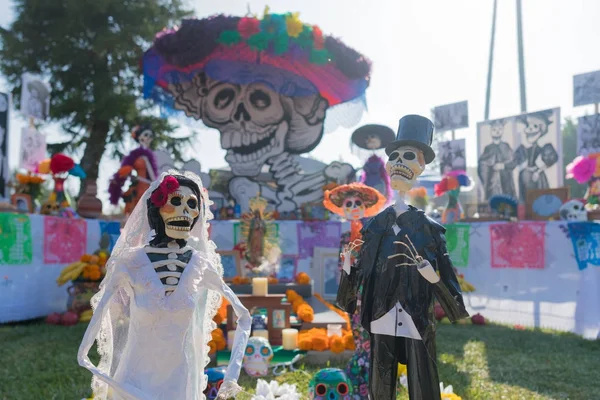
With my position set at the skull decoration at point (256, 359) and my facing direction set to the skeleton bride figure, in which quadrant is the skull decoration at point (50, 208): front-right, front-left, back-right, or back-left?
back-right

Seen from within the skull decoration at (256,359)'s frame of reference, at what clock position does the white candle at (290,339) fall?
The white candle is roughly at 7 o'clock from the skull decoration.

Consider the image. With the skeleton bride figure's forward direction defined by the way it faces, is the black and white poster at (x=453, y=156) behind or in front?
behind

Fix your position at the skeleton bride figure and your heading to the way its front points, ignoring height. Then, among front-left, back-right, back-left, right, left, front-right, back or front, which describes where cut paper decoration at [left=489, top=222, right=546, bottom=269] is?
back-left

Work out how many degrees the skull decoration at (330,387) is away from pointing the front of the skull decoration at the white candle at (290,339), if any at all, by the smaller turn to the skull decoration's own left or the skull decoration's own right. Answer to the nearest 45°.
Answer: approximately 180°

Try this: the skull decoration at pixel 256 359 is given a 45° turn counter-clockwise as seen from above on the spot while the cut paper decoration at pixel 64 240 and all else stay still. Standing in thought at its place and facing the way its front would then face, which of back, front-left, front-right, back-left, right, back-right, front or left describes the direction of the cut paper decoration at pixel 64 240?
back

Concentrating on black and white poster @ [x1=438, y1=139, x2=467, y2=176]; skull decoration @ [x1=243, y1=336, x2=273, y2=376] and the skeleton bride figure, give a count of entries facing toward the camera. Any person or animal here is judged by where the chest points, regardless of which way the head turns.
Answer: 3

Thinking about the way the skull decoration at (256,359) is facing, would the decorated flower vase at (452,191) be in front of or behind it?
behind

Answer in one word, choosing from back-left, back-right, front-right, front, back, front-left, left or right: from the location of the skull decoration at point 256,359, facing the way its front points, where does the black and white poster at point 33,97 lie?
back-right

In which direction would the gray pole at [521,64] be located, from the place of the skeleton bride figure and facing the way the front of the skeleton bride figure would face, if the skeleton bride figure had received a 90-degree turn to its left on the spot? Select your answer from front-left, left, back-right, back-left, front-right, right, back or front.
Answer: front-left

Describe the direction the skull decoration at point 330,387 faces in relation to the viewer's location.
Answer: facing the viewer

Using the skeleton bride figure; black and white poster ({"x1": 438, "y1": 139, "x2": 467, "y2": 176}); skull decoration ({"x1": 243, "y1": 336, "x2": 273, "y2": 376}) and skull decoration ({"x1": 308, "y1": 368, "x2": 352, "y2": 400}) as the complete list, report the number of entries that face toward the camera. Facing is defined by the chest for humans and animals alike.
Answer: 4

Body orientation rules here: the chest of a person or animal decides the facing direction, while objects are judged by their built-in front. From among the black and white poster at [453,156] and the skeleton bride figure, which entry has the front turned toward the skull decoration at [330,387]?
the black and white poster

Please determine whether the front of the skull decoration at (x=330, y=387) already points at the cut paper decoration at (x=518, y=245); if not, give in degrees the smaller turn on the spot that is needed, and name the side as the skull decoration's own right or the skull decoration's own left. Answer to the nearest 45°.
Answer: approximately 135° to the skull decoration's own left

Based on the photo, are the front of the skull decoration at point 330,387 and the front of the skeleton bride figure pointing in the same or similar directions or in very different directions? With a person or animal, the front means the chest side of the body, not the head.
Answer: same or similar directions

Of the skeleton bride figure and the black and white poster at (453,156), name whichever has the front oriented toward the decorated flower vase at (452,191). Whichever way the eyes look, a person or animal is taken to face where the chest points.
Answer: the black and white poster

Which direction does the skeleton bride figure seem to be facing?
toward the camera

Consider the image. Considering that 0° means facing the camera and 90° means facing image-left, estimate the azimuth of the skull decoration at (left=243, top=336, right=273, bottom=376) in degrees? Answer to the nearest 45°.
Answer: approximately 0°
